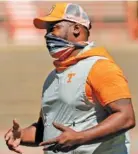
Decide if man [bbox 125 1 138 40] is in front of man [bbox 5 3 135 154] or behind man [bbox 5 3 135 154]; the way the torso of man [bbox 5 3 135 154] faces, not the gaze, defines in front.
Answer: behind

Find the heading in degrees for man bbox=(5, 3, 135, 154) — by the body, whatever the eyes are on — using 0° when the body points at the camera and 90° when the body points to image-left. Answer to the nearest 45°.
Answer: approximately 45°

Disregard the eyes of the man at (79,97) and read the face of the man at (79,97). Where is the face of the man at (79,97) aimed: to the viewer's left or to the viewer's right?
to the viewer's left
